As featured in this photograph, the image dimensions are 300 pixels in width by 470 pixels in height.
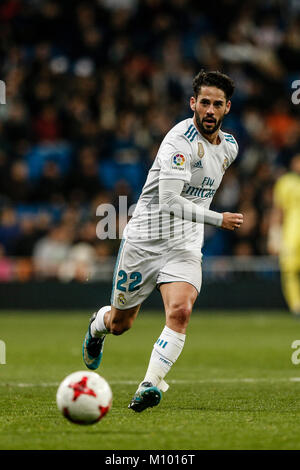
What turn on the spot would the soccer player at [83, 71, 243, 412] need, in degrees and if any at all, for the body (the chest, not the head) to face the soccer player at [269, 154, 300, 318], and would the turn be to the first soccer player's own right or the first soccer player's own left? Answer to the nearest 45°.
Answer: approximately 135° to the first soccer player's own left

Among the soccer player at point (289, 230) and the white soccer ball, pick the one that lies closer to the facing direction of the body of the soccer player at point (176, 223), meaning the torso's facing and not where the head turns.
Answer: the white soccer ball

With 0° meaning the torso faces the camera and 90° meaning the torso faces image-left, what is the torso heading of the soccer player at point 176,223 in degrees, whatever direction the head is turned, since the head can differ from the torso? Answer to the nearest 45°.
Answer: approximately 315°

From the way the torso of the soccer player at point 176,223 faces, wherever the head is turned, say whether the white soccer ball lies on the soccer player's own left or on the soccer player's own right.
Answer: on the soccer player's own right
